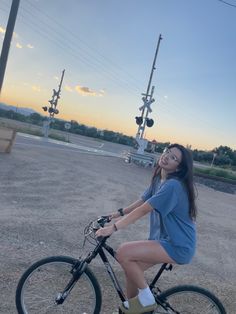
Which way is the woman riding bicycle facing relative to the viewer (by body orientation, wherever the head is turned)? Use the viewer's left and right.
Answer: facing to the left of the viewer

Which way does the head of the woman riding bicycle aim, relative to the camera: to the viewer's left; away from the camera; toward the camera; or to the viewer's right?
toward the camera

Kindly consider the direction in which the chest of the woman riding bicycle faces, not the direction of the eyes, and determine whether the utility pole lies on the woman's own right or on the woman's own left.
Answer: on the woman's own right

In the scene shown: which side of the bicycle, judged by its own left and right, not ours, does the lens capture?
left
